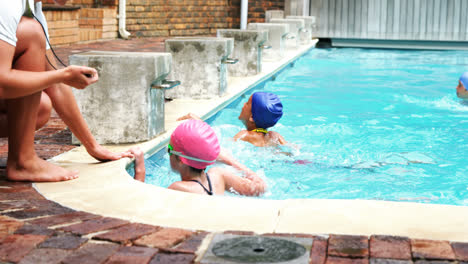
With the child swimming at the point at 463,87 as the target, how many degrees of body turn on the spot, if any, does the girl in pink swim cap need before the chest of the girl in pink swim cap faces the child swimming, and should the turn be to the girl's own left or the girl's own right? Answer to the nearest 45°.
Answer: approximately 90° to the girl's own right

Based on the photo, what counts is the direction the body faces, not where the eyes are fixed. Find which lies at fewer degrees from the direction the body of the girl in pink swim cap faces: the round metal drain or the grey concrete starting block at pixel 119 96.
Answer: the grey concrete starting block

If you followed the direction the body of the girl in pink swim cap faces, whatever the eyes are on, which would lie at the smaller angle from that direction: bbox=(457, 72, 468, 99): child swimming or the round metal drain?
the child swimming
